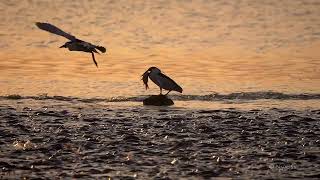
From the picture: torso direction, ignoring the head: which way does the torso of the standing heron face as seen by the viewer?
to the viewer's left
